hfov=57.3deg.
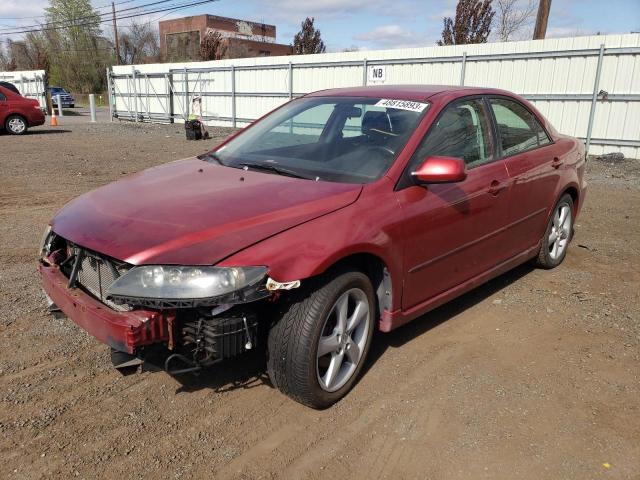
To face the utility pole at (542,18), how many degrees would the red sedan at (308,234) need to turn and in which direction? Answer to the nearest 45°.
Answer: approximately 180°

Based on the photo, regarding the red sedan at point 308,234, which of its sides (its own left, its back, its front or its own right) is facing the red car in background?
right

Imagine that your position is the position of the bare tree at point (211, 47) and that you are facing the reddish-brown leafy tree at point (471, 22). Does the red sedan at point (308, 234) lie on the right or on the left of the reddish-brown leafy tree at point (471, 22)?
right

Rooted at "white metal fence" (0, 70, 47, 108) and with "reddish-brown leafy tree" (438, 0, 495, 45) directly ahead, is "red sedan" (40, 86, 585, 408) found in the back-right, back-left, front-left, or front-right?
front-right

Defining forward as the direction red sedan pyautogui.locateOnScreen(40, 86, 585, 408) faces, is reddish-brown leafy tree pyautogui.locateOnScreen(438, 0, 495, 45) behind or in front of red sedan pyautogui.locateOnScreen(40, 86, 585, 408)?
behind

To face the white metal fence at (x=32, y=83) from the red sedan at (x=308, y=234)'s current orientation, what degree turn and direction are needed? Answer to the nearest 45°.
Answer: approximately 90° to its right

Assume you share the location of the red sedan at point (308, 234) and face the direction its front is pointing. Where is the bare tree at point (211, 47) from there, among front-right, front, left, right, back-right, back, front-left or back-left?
back-right

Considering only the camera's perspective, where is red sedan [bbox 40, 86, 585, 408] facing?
facing the viewer and to the left of the viewer

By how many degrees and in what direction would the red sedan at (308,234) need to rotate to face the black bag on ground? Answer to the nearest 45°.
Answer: approximately 135° to its right

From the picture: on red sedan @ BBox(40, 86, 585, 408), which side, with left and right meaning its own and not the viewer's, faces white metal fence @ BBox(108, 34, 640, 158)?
back
